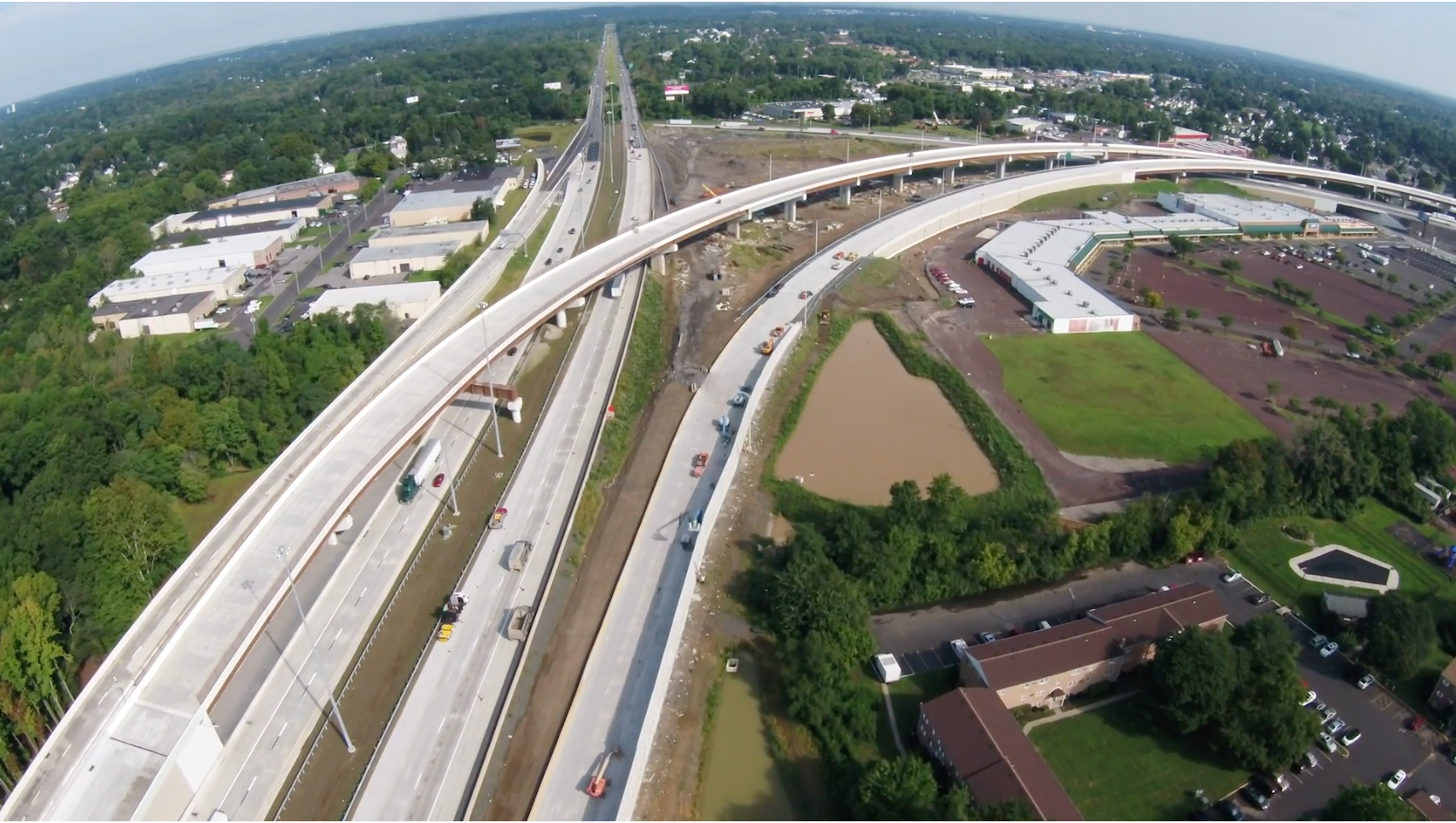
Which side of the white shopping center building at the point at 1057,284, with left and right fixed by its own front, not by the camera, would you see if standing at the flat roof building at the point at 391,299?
back

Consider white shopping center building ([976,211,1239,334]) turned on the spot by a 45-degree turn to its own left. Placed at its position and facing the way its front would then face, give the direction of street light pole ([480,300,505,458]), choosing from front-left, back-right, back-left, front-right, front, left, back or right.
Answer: back-right

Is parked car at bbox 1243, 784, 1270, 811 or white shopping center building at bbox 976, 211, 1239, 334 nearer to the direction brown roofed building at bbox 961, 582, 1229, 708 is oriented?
the parked car

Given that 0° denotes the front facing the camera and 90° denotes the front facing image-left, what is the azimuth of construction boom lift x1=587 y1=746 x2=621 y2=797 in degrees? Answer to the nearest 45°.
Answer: approximately 225°

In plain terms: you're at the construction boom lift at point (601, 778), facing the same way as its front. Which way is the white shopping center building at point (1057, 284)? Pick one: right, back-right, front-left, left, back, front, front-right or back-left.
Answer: front

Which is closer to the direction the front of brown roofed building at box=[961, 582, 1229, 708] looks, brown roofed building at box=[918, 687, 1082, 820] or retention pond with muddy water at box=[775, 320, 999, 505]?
the brown roofed building

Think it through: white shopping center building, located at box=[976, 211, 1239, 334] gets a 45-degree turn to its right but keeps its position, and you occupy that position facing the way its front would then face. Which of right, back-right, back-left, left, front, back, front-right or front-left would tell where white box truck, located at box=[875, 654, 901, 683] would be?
front

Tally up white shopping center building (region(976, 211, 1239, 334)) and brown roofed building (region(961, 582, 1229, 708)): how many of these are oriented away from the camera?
0

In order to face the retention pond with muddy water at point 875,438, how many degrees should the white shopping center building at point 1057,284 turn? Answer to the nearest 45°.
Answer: approximately 45° to its right

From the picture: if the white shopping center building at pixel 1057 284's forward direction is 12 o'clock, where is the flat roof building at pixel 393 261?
The flat roof building is roughly at 4 o'clock from the white shopping center building.
